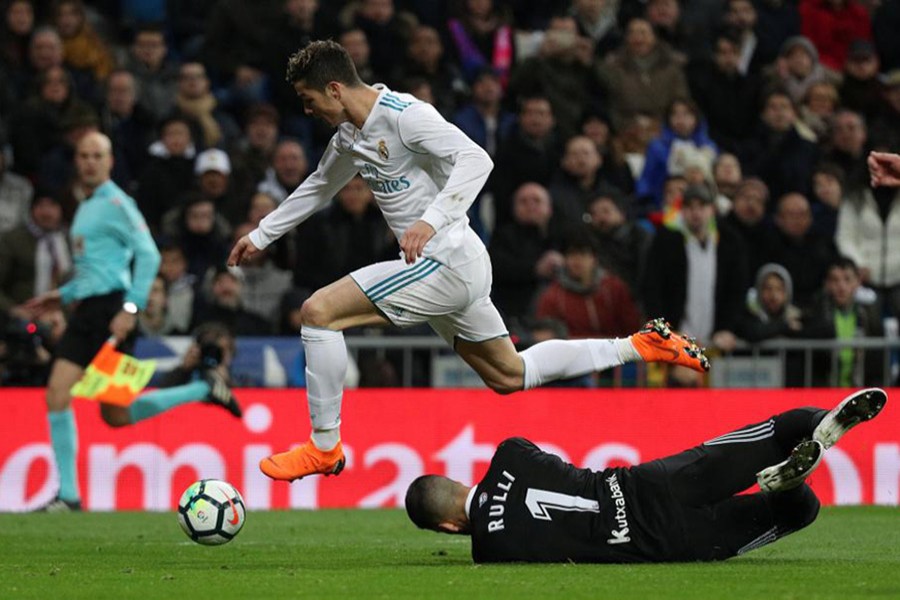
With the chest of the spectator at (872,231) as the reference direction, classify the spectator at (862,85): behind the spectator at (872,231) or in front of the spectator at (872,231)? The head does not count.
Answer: behind

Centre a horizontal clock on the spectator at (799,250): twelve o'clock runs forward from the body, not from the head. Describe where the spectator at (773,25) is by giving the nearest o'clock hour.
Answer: the spectator at (773,25) is roughly at 6 o'clock from the spectator at (799,250).

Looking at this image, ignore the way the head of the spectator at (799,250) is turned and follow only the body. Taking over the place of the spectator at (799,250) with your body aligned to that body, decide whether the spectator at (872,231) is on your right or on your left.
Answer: on your left

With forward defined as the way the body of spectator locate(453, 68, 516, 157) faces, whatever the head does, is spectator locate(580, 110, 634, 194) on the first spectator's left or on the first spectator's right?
on the first spectator's left

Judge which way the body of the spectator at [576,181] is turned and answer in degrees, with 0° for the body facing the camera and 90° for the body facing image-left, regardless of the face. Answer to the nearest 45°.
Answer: approximately 0°

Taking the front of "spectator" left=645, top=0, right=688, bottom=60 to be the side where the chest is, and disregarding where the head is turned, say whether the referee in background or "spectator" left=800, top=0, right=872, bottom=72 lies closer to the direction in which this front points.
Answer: the referee in background

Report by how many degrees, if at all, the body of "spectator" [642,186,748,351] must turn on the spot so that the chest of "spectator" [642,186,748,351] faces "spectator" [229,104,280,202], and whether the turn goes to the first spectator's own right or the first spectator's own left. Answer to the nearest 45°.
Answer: approximately 90° to the first spectator's own right

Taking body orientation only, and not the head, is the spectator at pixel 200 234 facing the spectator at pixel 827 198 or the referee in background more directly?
the referee in background

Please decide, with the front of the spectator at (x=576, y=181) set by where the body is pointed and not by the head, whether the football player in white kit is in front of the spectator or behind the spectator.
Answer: in front

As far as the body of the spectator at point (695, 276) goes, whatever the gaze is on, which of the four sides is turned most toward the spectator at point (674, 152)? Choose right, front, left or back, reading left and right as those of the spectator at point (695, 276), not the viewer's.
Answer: back

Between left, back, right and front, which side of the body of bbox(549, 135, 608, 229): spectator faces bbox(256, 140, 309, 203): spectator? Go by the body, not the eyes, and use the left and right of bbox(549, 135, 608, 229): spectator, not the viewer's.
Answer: right

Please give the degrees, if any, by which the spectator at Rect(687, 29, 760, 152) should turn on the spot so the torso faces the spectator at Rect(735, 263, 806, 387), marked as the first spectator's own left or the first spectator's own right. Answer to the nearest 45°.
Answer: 0° — they already face them

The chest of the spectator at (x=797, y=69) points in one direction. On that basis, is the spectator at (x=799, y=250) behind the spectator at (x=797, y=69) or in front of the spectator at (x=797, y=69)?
in front
